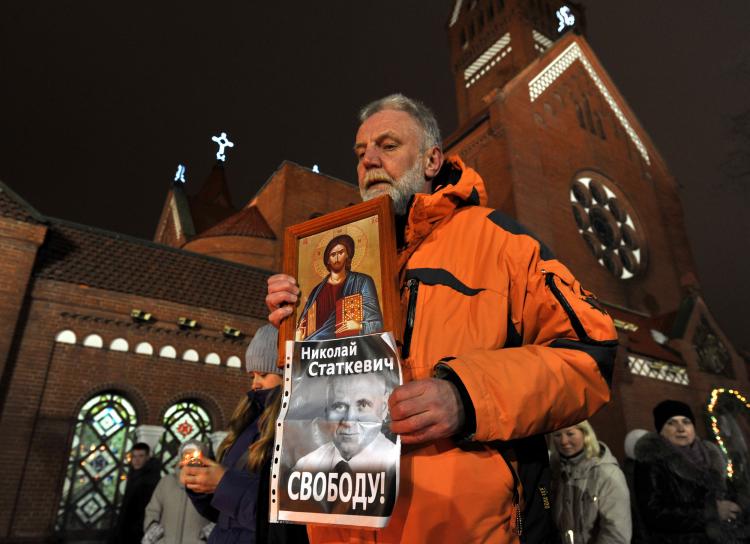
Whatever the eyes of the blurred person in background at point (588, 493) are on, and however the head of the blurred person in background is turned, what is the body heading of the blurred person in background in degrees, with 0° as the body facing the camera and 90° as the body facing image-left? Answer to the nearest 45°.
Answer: approximately 45°

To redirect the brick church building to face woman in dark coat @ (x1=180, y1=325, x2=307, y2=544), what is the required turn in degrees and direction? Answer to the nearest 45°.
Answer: approximately 45° to its right

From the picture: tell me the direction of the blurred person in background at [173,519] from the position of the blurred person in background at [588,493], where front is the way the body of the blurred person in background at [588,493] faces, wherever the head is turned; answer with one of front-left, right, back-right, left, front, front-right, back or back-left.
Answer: front-right

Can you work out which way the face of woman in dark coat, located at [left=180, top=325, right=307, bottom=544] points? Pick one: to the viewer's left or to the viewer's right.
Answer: to the viewer's left

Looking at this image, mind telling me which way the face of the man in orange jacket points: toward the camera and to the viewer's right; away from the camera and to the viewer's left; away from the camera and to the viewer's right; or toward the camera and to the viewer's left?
toward the camera and to the viewer's left

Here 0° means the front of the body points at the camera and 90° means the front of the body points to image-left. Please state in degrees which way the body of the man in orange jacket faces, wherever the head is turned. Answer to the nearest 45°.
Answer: approximately 45°

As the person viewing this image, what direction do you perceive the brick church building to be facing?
facing the viewer and to the right of the viewer

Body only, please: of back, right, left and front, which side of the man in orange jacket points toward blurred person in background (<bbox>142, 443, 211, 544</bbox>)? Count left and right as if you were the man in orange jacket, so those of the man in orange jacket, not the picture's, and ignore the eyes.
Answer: right
